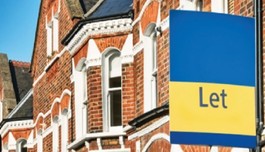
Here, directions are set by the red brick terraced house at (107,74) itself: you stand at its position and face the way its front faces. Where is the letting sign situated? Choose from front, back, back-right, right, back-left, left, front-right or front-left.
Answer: front-left
